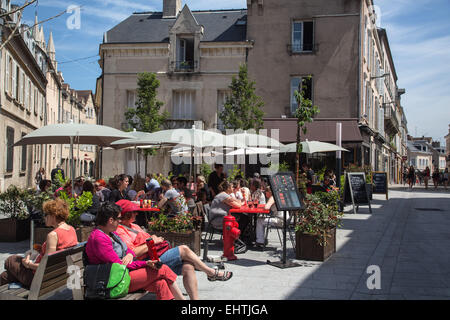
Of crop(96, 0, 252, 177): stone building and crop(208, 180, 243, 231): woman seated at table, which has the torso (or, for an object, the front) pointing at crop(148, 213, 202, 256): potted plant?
the stone building

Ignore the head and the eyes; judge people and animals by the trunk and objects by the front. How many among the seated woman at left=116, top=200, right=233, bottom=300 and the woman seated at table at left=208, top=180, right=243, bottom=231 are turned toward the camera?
0

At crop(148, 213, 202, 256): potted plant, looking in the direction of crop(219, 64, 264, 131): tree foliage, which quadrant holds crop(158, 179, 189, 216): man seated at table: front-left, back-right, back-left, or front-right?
front-left

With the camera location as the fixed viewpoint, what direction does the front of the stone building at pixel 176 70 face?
facing the viewer

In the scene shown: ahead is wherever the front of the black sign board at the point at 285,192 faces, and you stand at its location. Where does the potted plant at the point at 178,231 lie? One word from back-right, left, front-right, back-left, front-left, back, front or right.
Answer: right

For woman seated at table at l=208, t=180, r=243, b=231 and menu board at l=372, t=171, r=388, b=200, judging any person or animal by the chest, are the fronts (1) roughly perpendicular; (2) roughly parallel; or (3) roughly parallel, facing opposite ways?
roughly perpendicular

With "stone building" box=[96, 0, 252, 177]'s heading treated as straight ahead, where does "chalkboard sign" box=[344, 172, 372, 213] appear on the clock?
The chalkboard sign is roughly at 11 o'clock from the stone building.

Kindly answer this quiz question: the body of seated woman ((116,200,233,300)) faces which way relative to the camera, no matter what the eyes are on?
to the viewer's right

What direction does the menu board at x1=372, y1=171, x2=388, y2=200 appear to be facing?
toward the camera

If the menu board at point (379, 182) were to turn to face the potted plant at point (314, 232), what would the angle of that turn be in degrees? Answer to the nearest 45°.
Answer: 0° — it already faces it

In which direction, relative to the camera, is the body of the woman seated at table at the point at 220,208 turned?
to the viewer's right

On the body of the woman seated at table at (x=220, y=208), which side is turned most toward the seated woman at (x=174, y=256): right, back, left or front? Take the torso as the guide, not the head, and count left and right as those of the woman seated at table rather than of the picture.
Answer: right

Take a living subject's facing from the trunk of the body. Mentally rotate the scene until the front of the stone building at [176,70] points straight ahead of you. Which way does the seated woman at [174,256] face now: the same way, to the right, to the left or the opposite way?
to the left
